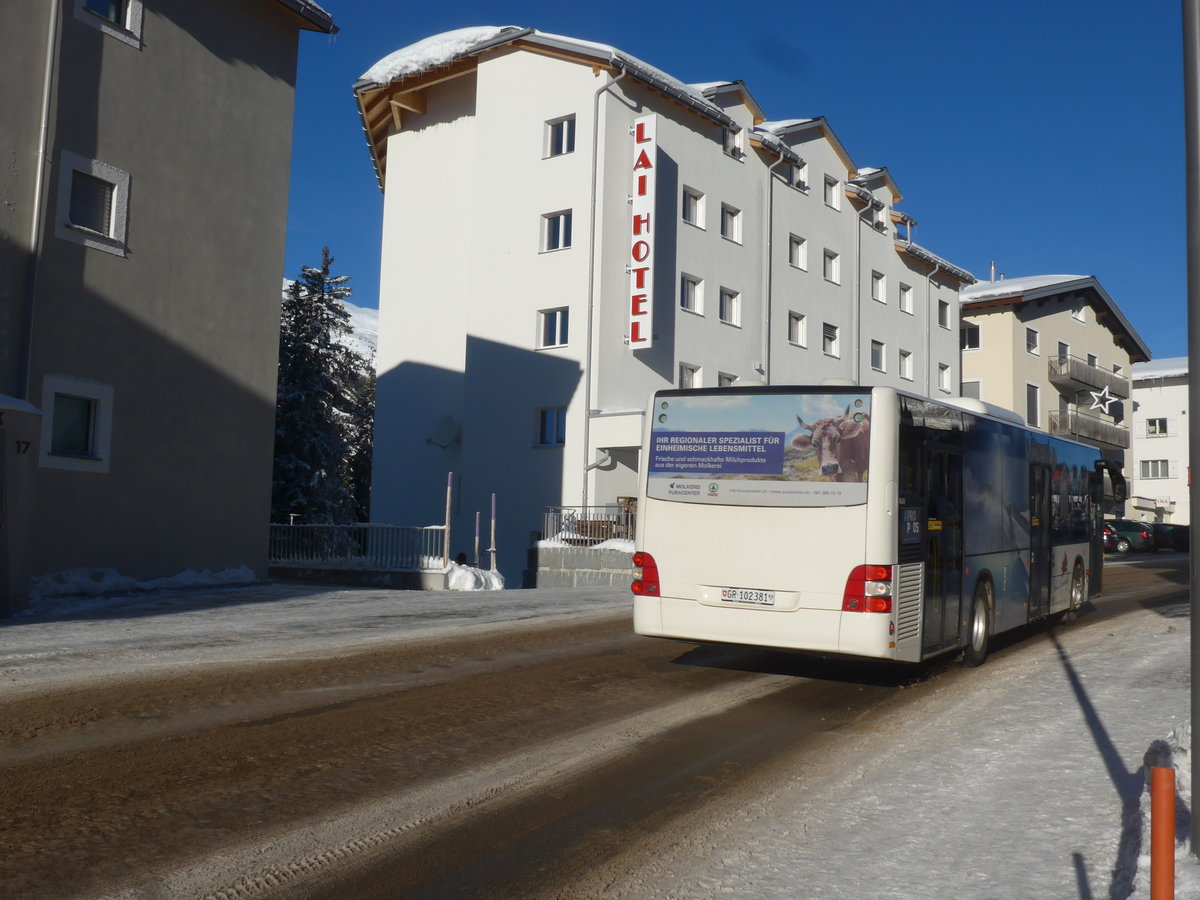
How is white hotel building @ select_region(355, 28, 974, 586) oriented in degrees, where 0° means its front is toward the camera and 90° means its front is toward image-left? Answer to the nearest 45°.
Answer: approximately 315°

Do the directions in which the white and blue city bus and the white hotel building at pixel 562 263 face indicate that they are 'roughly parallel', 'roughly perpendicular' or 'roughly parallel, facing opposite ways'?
roughly perpendicular

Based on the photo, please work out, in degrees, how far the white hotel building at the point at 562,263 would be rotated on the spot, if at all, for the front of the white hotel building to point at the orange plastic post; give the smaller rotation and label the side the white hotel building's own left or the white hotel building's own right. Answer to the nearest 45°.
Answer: approximately 45° to the white hotel building's own right

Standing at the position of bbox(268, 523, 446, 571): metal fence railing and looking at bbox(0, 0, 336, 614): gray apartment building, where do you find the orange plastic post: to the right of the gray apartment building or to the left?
left

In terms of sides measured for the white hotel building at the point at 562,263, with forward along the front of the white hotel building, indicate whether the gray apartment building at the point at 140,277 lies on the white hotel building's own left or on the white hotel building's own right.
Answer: on the white hotel building's own right

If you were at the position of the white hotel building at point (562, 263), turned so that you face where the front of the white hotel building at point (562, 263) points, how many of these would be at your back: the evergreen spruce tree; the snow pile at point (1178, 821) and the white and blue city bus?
1

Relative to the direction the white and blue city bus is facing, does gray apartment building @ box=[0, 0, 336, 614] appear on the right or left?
on its left

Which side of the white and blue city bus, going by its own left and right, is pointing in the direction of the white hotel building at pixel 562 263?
left

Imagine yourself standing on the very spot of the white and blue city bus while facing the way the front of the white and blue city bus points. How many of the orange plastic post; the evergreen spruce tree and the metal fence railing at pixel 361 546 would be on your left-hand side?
2

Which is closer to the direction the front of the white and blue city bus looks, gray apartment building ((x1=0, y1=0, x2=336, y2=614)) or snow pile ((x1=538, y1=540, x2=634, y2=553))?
the snow pile

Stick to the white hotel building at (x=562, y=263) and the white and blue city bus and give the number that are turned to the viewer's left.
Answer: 0

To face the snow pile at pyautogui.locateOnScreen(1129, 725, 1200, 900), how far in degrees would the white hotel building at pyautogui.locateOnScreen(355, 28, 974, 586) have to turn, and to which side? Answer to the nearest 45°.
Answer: approximately 45° to its right

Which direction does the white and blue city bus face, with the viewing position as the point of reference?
facing away from the viewer and to the right of the viewer

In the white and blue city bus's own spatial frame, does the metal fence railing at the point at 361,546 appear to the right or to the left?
on its left

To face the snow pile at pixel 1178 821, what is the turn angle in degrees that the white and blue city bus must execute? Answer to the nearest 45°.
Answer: approximately 180°
